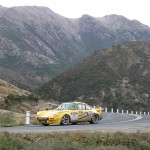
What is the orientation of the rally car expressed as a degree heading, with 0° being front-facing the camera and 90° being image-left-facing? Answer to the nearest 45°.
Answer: approximately 45°

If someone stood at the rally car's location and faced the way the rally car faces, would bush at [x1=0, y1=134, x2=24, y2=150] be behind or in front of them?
in front
